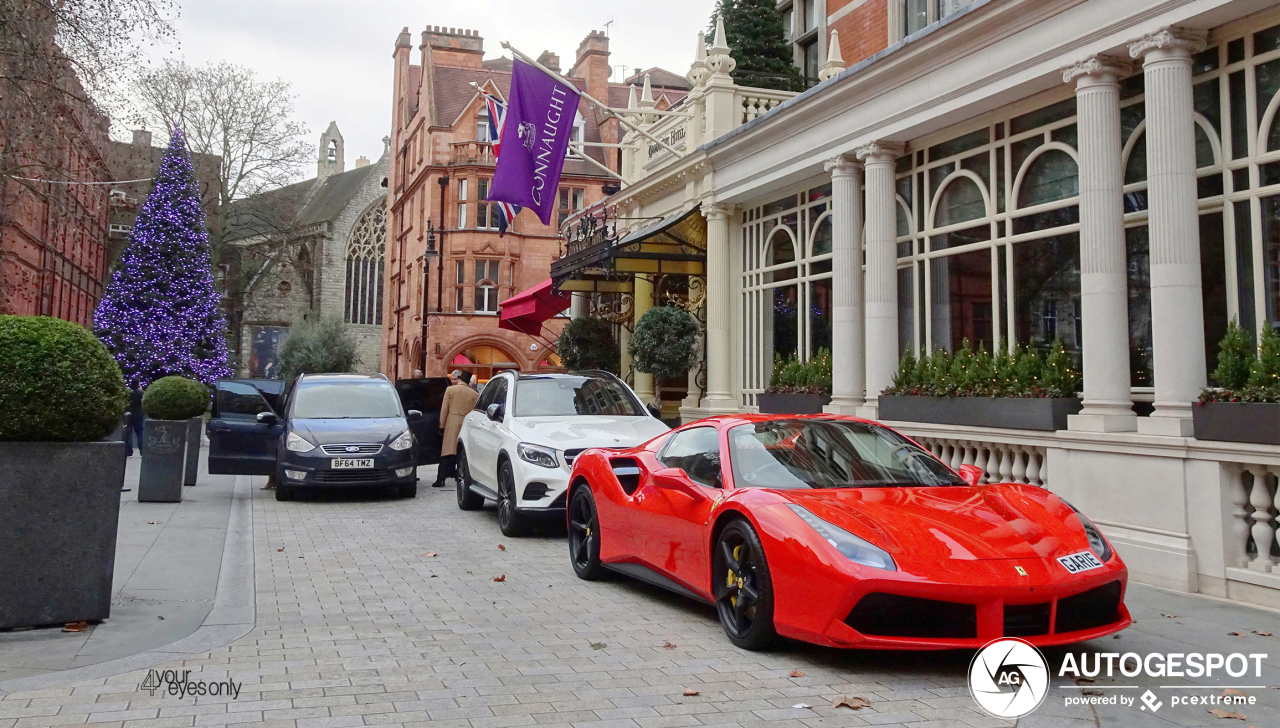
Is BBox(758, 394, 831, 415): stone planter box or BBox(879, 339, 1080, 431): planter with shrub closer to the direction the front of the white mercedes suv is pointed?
the planter with shrub

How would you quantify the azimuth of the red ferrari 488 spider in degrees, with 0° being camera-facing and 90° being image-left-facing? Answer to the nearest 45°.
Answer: approximately 315°

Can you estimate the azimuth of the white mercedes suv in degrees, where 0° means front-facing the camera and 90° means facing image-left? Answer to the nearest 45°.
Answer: approximately 315°

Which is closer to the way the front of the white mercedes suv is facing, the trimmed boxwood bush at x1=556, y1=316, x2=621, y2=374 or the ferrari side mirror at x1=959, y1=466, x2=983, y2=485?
the ferrari side mirror

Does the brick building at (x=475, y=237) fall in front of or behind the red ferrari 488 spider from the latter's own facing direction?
behind

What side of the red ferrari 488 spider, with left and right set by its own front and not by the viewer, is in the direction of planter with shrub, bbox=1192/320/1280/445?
left

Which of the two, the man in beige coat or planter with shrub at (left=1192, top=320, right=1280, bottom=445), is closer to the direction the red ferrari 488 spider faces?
the planter with shrub

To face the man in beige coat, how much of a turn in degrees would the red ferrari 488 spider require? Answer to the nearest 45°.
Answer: approximately 180°

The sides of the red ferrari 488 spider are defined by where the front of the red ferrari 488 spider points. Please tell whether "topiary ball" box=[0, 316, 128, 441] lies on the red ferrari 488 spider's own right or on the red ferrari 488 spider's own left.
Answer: on the red ferrari 488 spider's own right

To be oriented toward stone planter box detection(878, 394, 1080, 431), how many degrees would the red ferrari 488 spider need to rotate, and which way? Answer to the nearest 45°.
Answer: approximately 135° to its left
